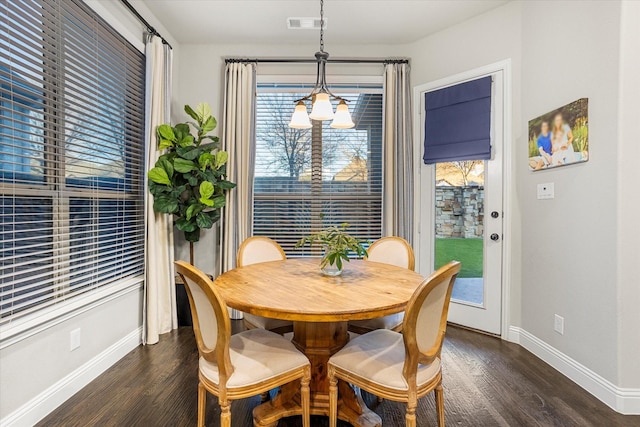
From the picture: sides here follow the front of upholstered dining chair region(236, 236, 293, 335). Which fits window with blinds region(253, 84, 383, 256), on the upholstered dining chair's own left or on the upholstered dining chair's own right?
on the upholstered dining chair's own left

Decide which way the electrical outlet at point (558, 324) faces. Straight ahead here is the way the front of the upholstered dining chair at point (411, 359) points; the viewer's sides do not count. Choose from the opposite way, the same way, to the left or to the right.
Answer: to the left

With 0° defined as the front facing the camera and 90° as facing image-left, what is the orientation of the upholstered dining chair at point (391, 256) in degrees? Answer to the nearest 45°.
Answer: approximately 45°

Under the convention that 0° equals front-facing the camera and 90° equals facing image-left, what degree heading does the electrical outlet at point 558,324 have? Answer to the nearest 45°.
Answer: approximately 45°

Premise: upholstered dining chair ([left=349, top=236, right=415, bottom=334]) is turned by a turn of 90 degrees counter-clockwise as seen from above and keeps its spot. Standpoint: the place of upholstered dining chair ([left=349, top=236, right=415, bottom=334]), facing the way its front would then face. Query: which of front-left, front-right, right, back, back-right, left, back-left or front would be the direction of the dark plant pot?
back-right

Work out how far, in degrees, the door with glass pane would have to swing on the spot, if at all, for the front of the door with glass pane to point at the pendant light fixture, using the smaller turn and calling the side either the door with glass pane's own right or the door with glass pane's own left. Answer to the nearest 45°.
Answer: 0° — it already faces it

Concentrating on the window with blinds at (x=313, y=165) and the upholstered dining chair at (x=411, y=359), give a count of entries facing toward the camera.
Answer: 1

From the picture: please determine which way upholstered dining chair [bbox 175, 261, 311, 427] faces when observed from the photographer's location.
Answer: facing away from the viewer and to the right of the viewer

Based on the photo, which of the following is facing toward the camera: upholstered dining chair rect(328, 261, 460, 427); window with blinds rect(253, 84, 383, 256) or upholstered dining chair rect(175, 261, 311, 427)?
the window with blinds

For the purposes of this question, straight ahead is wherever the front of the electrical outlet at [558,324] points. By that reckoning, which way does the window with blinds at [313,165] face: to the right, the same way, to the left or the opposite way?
to the left
